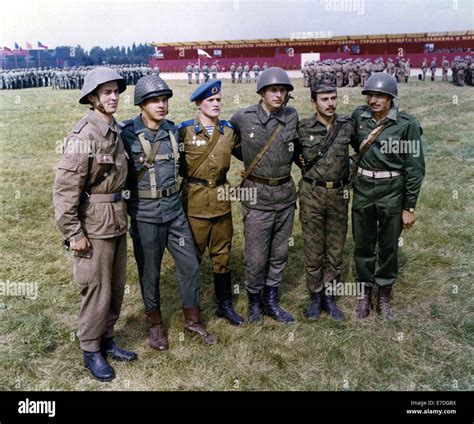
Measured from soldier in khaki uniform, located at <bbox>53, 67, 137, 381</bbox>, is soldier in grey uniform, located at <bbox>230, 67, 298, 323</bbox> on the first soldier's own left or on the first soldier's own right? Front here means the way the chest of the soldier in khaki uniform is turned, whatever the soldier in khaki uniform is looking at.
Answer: on the first soldier's own left

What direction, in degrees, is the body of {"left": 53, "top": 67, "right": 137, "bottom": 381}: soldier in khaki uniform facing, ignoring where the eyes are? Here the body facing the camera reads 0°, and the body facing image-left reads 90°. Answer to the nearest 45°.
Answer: approximately 315°

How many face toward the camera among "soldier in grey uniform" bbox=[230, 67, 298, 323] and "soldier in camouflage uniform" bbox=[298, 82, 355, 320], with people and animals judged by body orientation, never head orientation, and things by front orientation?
2

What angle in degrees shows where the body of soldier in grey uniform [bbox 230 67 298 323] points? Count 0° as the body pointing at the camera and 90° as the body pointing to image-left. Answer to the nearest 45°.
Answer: approximately 0°

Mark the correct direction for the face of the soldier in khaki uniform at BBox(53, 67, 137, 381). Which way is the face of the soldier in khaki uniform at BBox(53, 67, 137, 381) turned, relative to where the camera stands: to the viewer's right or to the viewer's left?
to the viewer's right

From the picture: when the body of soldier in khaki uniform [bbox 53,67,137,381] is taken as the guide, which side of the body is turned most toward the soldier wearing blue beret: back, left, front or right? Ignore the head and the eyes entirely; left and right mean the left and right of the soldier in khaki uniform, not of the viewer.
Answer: left
